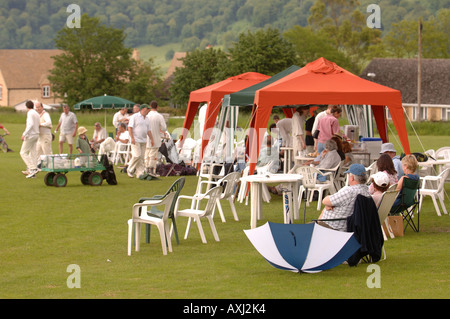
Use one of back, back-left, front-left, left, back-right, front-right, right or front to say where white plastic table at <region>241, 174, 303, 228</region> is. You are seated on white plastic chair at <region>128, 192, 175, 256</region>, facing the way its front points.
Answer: back-right

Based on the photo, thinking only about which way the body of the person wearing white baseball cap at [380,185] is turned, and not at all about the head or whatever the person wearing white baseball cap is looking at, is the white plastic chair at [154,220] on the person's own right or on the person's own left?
on the person's own left

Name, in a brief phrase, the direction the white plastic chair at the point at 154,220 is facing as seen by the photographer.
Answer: facing to the left of the viewer

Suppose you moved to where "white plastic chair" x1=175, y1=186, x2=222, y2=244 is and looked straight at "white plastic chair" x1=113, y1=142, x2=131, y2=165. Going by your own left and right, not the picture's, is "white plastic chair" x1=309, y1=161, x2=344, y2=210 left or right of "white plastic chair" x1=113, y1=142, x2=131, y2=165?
right

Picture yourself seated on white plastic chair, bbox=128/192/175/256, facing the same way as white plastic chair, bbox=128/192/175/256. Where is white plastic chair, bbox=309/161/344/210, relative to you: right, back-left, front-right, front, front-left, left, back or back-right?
back-right

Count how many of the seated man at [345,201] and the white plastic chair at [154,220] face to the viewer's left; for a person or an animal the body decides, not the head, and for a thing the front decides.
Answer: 2

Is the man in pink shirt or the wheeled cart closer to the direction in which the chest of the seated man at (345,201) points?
the wheeled cart

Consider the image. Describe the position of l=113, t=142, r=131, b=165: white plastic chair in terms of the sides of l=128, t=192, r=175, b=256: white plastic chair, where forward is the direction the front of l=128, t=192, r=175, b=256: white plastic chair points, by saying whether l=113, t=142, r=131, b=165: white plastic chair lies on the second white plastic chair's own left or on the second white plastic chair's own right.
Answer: on the second white plastic chair's own right

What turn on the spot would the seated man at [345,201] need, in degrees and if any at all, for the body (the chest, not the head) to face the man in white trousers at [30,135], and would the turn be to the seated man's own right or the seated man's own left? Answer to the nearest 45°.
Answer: approximately 45° to the seated man's own right
